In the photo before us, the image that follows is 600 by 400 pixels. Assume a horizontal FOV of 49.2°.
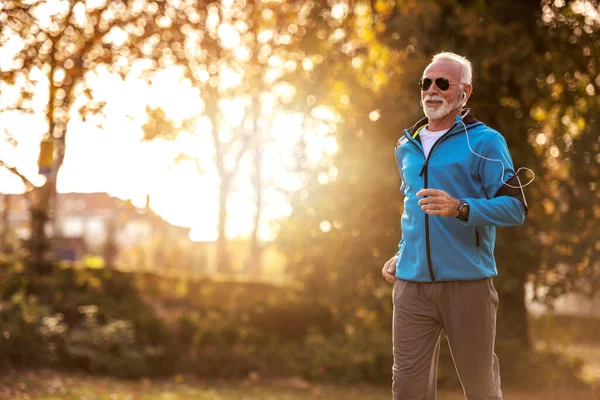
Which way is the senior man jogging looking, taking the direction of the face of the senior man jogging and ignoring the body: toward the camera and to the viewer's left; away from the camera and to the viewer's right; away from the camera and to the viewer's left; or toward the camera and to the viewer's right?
toward the camera and to the viewer's left

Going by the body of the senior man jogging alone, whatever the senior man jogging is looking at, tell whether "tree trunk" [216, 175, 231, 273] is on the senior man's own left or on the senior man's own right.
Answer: on the senior man's own right

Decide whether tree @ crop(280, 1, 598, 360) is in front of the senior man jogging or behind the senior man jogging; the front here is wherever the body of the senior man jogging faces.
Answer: behind

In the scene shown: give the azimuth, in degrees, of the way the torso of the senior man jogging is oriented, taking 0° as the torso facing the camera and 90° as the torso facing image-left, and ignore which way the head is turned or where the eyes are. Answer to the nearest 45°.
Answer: approximately 45°

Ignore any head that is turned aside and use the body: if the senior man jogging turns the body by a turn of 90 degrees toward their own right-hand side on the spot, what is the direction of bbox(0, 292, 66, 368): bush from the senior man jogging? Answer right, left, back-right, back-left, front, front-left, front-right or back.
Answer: front

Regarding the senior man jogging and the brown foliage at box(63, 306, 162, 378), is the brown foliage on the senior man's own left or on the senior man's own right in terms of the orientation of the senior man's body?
on the senior man's own right

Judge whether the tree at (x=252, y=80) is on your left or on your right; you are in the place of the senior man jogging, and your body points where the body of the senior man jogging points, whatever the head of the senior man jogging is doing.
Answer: on your right

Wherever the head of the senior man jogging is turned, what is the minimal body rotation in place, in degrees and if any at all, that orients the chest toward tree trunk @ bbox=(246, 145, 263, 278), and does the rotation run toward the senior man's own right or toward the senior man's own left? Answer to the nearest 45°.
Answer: approximately 135° to the senior man's own right

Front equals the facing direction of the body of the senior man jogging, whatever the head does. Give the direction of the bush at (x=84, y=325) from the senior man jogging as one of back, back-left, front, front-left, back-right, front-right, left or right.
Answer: right
